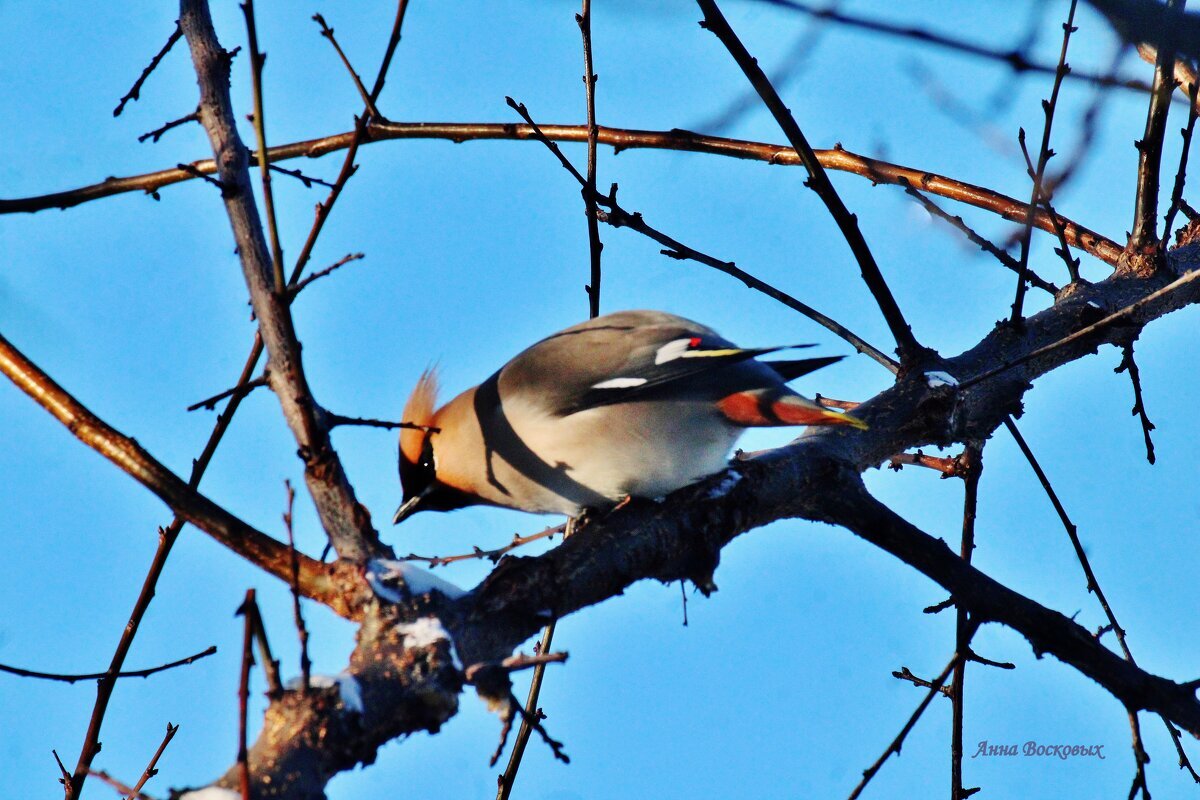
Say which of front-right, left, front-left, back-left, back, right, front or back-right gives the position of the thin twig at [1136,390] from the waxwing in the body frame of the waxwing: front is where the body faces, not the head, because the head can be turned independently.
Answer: back

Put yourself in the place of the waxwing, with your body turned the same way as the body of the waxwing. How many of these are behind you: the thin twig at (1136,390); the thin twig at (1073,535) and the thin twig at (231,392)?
2

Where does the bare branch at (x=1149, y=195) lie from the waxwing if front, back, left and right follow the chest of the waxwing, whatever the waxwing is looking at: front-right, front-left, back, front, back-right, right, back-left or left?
back

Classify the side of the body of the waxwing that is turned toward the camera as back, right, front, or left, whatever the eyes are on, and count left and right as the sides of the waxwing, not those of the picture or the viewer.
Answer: left

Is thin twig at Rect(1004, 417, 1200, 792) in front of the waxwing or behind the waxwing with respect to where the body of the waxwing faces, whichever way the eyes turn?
behind

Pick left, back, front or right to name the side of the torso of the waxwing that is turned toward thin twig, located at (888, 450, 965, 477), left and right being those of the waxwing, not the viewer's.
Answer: back

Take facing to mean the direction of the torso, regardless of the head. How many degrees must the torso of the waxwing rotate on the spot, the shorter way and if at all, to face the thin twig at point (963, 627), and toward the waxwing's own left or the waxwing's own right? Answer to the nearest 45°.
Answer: approximately 180°

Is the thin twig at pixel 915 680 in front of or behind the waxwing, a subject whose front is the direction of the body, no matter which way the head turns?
behind

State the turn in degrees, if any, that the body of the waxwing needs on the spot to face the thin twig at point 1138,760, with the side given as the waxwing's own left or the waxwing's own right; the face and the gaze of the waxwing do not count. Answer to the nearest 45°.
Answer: approximately 180°
